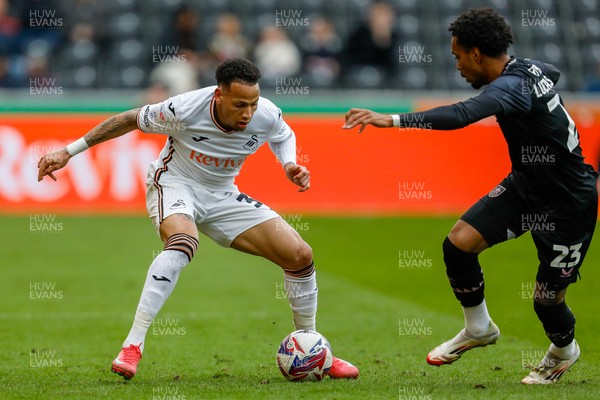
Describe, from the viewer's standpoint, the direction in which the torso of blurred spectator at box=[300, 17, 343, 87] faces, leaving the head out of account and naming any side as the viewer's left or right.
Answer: facing the viewer

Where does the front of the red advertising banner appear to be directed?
toward the camera

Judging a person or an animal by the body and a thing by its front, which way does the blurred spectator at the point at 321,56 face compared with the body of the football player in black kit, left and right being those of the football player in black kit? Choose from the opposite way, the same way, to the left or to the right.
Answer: to the left

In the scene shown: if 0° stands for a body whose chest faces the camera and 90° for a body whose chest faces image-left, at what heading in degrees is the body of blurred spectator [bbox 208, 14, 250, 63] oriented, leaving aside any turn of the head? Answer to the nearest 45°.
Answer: approximately 0°

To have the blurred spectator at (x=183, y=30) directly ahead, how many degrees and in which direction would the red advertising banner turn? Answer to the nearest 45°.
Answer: approximately 135° to its right

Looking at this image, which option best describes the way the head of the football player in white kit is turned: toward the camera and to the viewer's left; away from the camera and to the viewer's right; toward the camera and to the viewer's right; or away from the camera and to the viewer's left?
toward the camera and to the viewer's right

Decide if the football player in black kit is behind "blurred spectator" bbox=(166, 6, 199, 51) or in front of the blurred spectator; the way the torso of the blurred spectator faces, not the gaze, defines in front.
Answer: in front

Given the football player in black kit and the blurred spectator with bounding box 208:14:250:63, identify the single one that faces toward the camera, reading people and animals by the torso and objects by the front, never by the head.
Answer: the blurred spectator

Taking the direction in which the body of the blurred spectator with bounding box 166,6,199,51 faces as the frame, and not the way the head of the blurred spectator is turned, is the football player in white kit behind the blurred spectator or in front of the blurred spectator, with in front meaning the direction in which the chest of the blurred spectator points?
in front

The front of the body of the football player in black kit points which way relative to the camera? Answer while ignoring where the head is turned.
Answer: to the viewer's left

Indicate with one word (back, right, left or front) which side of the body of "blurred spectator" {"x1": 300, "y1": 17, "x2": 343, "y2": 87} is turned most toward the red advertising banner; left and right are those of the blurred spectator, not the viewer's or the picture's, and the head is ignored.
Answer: front

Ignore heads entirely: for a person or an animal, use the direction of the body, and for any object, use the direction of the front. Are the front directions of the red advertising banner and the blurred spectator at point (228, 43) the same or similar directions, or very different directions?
same or similar directions

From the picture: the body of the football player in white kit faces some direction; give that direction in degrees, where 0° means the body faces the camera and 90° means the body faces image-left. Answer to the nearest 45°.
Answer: approximately 315°

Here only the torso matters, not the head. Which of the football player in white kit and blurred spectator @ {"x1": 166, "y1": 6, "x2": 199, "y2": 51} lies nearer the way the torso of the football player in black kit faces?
the football player in white kit
